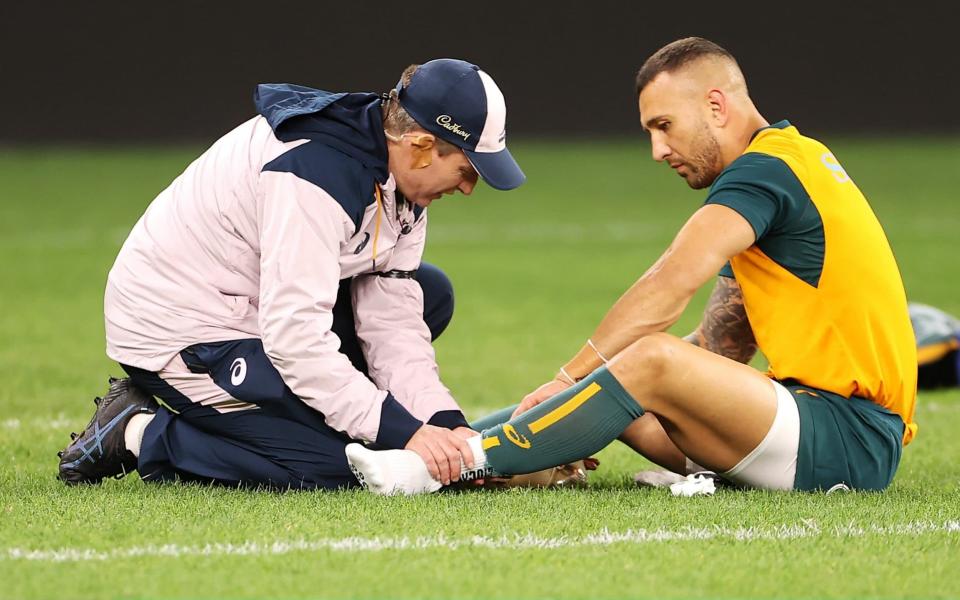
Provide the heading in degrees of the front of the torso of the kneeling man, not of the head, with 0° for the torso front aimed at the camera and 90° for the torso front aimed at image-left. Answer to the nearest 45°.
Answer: approximately 270°

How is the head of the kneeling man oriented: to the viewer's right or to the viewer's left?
to the viewer's right

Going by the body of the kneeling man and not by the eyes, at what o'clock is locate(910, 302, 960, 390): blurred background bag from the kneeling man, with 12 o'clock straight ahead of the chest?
The blurred background bag is roughly at 11 o'clock from the kneeling man.
